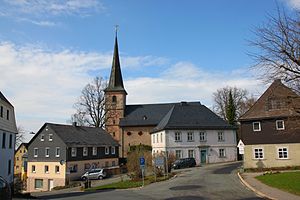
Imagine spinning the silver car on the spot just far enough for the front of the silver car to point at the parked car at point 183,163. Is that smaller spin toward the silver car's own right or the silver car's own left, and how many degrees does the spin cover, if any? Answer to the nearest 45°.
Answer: approximately 180°

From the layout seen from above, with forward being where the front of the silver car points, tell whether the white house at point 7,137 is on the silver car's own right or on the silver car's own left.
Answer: on the silver car's own left

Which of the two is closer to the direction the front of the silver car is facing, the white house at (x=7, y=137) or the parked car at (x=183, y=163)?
the white house

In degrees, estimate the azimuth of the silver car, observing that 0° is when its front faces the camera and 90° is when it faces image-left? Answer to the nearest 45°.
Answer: approximately 90°

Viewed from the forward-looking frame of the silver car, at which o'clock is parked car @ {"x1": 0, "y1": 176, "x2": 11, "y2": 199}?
The parked car is roughly at 9 o'clock from the silver car.
